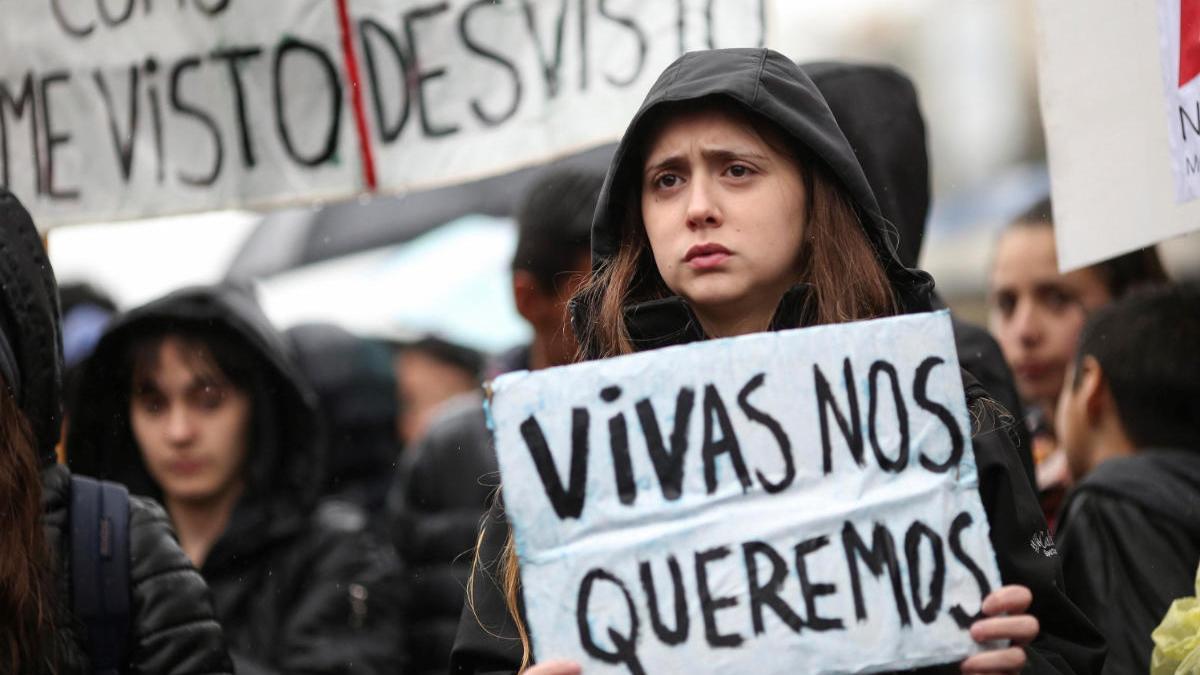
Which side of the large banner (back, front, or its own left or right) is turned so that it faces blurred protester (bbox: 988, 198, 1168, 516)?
left

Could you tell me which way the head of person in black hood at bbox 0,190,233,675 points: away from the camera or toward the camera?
away from the camera

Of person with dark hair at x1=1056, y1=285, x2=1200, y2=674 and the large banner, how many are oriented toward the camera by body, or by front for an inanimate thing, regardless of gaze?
1

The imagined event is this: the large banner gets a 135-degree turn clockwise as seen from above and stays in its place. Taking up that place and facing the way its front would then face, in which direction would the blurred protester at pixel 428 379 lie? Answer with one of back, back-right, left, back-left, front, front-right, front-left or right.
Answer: front-right

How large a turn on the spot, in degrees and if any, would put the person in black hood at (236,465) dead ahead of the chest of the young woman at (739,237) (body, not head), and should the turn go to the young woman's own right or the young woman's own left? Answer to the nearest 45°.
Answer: approximately 135° to the young woman's own right

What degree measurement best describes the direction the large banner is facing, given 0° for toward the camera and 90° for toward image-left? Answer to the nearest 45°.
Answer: approximately 0°

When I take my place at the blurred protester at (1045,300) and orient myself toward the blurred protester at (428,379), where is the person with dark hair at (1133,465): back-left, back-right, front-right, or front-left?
back-left

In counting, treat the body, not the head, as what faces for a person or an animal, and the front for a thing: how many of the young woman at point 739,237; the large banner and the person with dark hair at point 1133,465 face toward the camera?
2

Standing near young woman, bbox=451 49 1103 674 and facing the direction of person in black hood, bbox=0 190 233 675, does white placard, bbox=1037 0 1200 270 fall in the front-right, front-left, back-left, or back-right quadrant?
back-right

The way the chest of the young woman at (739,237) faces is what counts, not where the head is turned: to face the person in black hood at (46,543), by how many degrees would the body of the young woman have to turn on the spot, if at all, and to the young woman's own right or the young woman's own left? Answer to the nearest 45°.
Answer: approximately 90° to the young woman's own right

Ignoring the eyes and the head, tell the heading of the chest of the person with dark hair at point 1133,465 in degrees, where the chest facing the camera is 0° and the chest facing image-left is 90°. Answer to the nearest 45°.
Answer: approximately 135°
